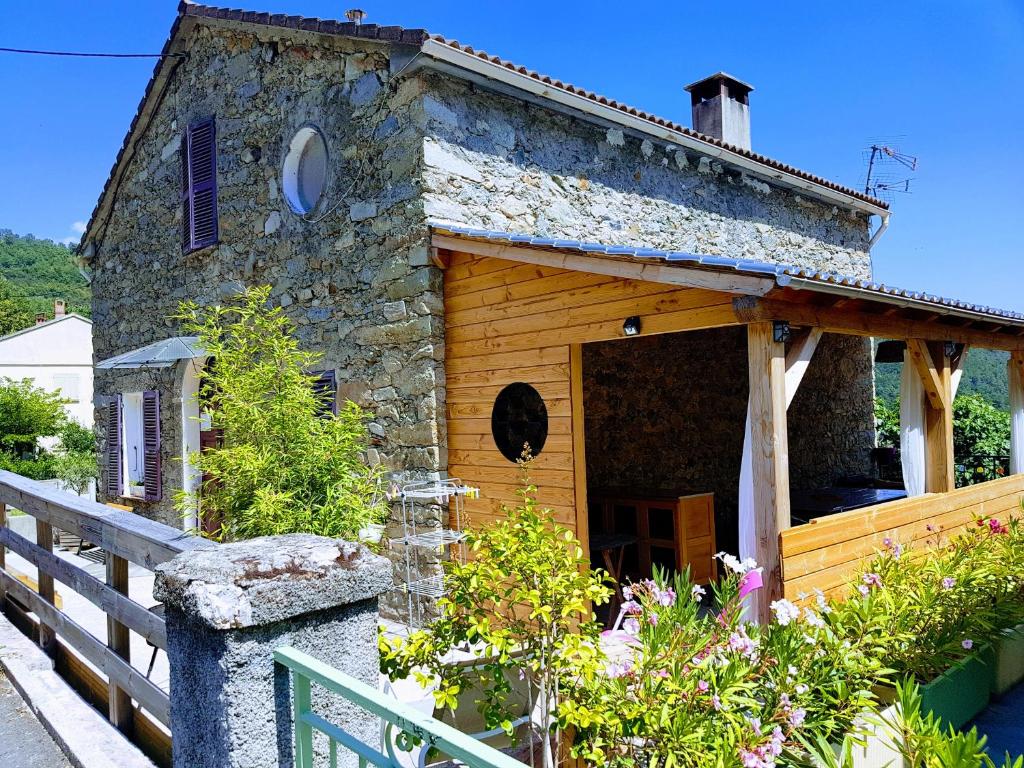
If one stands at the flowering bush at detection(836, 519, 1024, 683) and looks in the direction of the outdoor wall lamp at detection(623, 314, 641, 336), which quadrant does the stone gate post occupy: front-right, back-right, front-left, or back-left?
front-left

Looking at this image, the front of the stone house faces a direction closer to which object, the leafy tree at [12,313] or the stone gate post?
the stone gate post

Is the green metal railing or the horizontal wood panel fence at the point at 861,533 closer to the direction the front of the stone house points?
the green metal railing

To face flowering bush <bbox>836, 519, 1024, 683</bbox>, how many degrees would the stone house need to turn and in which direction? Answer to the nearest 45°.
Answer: approximately 90° to its left

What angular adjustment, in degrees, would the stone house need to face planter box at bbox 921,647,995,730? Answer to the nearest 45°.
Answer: approximately 90° to its left

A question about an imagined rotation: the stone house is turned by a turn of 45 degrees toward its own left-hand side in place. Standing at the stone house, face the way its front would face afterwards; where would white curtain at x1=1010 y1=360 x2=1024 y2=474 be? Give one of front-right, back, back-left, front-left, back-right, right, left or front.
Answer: left

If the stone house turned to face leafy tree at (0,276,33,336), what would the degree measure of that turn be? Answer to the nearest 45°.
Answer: approximately 90° to its right
